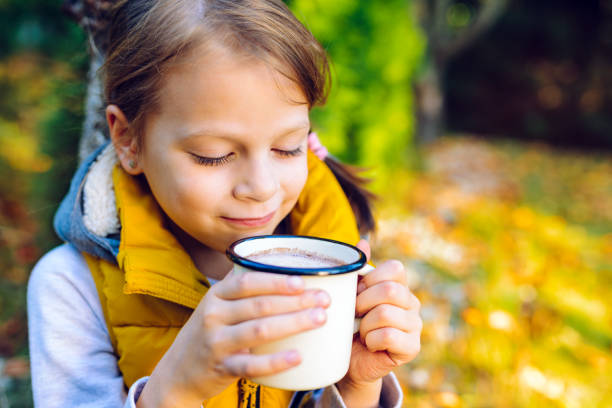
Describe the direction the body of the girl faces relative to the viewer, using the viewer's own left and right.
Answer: facing the viewer and to the right of the viewer

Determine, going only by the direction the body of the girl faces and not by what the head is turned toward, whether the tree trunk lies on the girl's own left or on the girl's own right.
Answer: on the girl's own left
